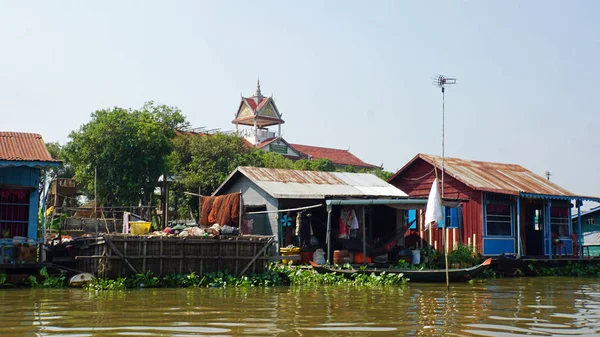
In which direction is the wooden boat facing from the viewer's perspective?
to the viewer's right

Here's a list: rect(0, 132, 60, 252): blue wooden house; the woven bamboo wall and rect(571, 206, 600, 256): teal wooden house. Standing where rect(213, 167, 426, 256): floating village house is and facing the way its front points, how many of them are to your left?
1

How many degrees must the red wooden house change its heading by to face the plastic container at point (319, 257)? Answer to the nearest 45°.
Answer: approximately 90° to its right

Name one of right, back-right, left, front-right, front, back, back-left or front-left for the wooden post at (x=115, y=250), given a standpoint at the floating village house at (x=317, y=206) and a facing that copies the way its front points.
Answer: right

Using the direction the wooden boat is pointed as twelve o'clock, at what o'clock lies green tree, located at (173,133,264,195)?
The green tree is roughly at 8 o'clock from the wooden boat.

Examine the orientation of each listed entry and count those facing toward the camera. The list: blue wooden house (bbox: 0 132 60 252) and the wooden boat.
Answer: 1

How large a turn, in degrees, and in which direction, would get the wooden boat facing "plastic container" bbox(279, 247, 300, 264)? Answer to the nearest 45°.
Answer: approximately 135° to its left

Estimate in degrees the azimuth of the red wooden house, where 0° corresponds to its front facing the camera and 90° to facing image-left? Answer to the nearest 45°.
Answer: approximately 315°
